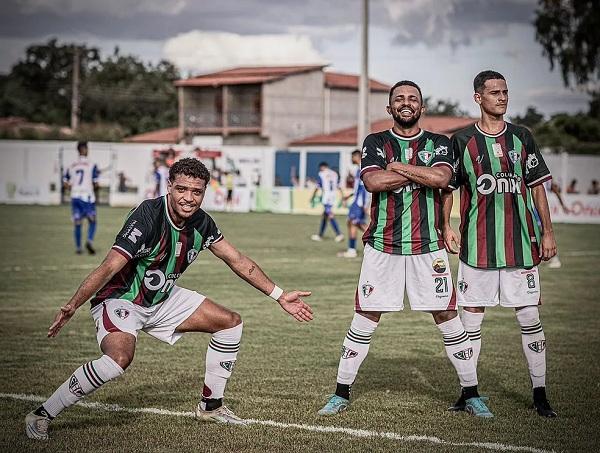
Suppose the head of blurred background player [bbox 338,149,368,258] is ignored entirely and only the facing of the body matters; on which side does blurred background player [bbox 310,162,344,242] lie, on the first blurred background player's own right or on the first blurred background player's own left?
on the first blurred background player's own right

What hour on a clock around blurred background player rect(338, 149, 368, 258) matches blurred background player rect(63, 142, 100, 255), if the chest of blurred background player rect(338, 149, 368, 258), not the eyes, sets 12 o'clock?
blurred background player rect(63, 142, 100, 255) is roughly at 12 o'clock from blurred background player rect(338, 149, 368, 258).

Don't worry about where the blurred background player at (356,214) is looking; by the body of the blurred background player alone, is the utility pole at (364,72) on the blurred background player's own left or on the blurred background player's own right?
on the blurred background player's own right

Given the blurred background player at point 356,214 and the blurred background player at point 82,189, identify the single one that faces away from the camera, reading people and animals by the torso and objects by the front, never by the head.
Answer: the blurred background player at point 82,189

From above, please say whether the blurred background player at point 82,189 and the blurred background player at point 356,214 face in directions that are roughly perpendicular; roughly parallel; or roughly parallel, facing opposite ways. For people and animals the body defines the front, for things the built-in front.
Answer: roughly perpendicular

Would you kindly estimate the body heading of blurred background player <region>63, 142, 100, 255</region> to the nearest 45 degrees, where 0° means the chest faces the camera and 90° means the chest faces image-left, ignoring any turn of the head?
approximately 180°

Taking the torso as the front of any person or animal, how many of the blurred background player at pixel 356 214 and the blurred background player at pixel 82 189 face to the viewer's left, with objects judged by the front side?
1

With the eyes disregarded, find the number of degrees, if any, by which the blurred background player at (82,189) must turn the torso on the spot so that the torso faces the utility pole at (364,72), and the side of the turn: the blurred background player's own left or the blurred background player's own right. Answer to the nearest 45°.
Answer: approximately 45° to the blurred background player's own right

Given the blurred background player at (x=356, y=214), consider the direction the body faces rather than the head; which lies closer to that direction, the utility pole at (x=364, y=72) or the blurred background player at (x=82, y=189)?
the blurred background player

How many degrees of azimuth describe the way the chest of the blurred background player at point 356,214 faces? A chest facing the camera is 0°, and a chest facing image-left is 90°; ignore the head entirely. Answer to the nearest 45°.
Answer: approximately 90°
